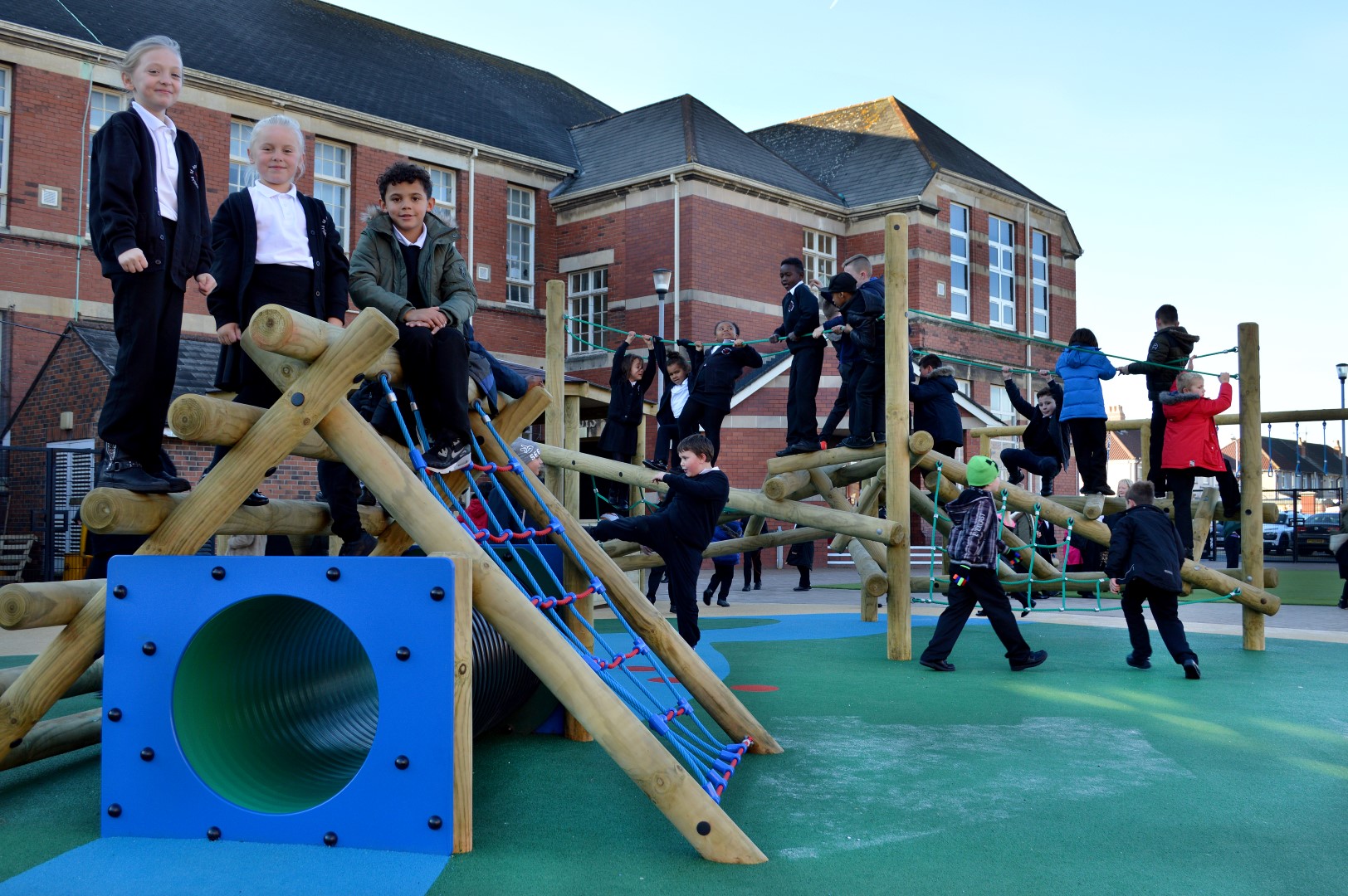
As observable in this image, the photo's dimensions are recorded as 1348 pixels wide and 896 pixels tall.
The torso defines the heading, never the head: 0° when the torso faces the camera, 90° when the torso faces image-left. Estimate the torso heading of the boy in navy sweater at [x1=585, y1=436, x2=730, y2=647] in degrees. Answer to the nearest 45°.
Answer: approximately 90°

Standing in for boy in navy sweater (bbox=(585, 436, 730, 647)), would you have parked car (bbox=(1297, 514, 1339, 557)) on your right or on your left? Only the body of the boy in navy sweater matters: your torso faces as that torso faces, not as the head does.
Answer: on your right

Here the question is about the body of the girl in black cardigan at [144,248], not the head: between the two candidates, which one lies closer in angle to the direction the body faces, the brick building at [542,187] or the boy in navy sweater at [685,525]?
the boy in navy sweater

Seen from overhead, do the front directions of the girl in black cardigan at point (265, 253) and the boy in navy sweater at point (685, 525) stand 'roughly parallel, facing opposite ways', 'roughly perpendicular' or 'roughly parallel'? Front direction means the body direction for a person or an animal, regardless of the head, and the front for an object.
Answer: roughly perpendicular

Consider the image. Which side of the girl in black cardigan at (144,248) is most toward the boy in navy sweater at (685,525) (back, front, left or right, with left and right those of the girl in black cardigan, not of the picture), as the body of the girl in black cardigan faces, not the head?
left

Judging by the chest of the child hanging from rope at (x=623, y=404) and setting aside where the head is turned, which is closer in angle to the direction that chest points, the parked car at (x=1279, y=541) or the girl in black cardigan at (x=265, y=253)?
the girl in black cardigan

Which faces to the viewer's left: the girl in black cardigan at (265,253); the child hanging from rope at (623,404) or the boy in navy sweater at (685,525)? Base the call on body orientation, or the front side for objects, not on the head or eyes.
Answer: the boy in navy sweater

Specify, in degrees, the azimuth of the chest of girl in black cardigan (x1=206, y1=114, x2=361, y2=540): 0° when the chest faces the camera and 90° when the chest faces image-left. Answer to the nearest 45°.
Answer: approximately 0°

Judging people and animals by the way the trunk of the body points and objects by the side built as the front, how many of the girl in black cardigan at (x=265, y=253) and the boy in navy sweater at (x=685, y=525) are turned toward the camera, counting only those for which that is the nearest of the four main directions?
1

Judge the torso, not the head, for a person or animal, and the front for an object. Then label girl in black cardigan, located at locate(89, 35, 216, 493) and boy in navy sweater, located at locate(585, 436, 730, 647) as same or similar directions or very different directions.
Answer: very different directions

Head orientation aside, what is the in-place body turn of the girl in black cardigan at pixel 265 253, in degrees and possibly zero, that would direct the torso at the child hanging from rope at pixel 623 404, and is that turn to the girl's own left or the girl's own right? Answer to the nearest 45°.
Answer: approximately 135° to the girl's own left
